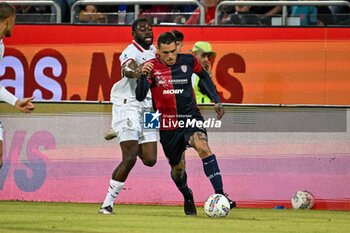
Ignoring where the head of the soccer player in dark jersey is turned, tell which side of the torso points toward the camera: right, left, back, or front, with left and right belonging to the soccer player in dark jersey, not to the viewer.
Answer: front

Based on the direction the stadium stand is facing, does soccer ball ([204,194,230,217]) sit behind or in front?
in front

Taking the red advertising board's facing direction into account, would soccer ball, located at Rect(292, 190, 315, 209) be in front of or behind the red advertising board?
in front

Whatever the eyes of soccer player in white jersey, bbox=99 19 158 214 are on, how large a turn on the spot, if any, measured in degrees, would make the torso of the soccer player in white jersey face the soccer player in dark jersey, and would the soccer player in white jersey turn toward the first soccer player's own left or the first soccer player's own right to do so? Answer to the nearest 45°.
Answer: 0° — they already face them

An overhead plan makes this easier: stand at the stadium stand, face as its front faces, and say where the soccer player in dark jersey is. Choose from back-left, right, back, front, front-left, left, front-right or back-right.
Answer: front

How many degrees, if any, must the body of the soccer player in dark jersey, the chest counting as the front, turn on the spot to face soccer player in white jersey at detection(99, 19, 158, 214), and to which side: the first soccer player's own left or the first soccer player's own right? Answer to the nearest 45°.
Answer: approximately 135° to the first soccer player's own right

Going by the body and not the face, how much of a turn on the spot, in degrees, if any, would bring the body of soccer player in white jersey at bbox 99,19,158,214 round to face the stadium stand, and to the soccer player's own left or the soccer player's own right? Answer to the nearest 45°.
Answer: approximately 135° to the soccer player's own left

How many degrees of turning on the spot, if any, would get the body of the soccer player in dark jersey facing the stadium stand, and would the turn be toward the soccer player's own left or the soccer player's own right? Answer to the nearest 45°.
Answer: approximately 180°

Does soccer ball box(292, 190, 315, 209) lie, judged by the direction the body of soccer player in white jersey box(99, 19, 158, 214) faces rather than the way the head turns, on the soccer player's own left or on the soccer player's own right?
on the soccer player's own left

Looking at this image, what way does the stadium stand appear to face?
toward the camera
